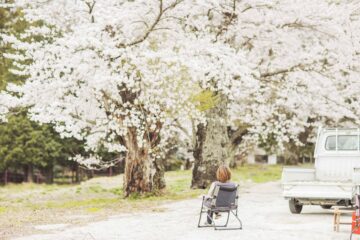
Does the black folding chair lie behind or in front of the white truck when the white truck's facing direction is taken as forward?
behind

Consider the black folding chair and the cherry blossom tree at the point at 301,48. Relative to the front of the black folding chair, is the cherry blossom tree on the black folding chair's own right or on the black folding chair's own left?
on the black folding chair's own right

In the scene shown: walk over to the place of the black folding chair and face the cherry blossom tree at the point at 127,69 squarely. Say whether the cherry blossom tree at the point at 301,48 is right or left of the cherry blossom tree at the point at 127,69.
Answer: right

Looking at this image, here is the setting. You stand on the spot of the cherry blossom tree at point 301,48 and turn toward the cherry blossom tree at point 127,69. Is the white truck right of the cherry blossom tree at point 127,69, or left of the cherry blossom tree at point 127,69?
left

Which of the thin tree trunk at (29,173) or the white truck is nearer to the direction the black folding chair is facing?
the thin tree trunk

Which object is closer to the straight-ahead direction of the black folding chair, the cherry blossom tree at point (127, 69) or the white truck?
the cherry blossom tree

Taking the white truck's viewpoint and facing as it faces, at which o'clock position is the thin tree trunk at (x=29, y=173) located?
The thin tree trunk is roughly at 9 o'clock from the white truck.

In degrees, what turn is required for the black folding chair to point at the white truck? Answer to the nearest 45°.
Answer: approximately 90° to its right

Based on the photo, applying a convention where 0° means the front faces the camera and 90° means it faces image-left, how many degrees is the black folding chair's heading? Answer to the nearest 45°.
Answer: approximately 135°

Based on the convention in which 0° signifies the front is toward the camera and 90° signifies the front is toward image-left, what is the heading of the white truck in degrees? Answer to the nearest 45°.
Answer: approximately 225°
